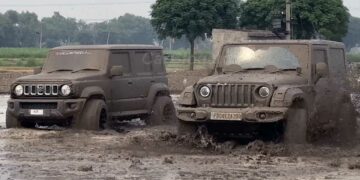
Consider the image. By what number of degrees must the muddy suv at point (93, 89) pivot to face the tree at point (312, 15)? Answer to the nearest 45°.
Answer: approximately 180°

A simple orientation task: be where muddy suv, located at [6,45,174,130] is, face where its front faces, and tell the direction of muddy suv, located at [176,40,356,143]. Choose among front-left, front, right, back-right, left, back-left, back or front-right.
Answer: left

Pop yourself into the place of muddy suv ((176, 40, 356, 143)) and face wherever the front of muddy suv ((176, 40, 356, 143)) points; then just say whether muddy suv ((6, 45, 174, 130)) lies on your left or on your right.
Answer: on your right

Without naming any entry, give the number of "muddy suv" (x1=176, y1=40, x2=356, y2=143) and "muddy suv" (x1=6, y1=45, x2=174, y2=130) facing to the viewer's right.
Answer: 0

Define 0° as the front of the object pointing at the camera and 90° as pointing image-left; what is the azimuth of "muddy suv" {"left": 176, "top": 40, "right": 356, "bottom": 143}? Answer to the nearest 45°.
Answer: approximately 45°

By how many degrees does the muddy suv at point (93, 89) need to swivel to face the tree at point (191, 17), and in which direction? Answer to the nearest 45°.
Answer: approximately 135° to its right

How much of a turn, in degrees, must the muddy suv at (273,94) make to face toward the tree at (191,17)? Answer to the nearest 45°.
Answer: approximately 135° to its right

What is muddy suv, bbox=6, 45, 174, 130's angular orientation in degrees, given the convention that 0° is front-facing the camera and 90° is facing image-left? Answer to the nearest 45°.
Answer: approximately 45°

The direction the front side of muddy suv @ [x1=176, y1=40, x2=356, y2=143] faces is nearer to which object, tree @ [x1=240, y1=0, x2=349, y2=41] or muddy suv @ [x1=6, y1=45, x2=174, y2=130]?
the muddy suv

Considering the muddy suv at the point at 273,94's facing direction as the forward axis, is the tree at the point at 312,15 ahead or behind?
behind

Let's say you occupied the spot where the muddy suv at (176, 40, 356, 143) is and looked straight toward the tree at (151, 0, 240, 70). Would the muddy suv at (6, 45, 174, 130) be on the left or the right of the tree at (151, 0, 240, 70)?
left
